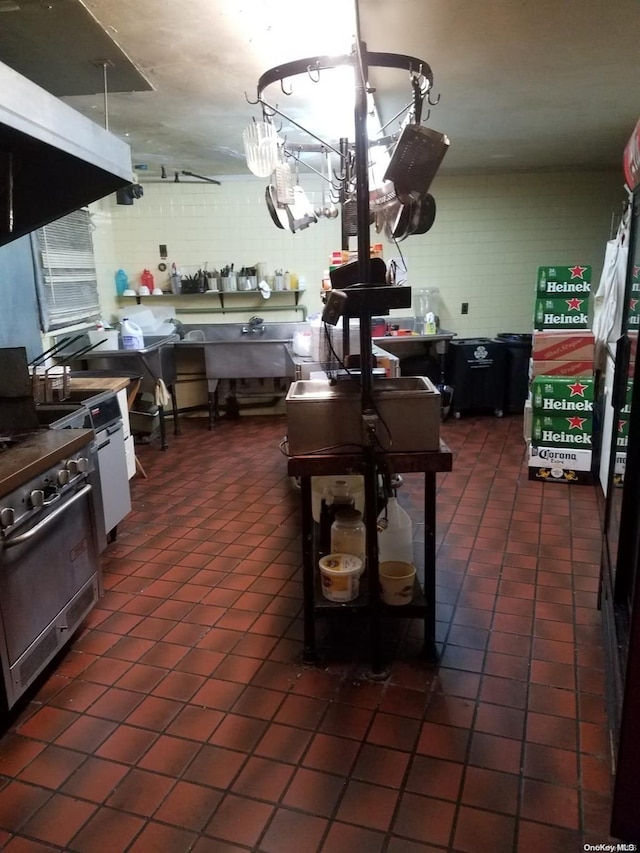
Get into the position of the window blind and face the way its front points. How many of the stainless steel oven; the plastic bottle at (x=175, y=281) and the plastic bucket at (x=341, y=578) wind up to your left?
1

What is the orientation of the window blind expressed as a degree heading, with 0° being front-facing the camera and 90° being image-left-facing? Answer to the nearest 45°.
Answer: approximately 315°

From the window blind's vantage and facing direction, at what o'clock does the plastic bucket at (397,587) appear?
The plastic bucket is roughly at 1 o'clock from the window blind.

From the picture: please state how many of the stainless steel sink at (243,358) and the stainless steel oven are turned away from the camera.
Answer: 0

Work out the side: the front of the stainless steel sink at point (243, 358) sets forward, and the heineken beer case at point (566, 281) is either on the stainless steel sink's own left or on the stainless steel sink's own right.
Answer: on the stainless steel sink's own left

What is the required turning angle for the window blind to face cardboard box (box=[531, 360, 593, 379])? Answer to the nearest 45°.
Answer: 0° — it already faces it

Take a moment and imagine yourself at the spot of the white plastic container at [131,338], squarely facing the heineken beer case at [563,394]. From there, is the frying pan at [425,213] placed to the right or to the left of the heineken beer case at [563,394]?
right

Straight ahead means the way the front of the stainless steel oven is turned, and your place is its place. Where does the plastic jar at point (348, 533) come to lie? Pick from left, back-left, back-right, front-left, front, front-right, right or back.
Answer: front-left

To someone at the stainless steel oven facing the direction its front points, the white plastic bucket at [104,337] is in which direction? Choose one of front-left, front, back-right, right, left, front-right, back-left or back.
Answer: back-left

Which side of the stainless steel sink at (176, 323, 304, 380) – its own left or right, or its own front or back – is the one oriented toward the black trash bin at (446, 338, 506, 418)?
left

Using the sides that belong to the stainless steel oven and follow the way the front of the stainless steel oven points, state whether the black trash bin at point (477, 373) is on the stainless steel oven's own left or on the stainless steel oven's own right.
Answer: on the stainless steel oven's own left

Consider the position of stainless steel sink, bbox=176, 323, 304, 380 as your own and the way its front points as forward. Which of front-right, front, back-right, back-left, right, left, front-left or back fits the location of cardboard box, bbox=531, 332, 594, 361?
front-left

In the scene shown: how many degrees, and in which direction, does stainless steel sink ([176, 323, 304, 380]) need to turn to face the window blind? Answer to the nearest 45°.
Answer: approximately 45° to its right

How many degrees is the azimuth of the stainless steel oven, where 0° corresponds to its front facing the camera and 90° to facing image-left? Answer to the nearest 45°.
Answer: approximately 315°
